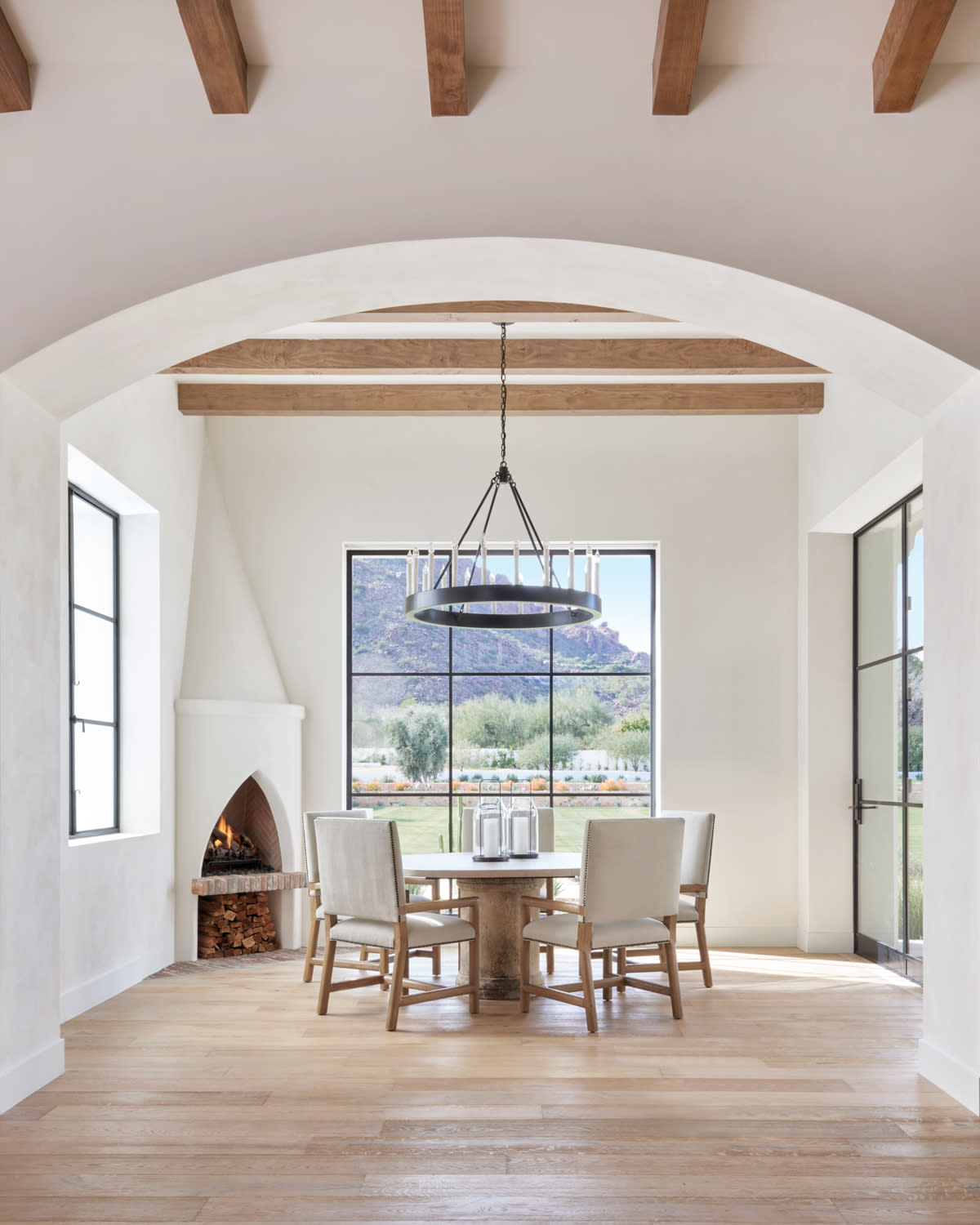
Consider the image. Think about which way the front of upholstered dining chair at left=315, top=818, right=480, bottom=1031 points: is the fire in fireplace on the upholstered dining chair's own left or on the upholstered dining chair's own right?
on the upholstered dining chair's own left

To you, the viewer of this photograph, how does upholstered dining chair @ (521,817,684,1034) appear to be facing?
facing away from the viewer and to the left of the viewer

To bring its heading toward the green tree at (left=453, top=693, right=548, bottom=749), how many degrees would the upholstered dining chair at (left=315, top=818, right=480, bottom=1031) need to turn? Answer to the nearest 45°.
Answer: approximately 45° to its left

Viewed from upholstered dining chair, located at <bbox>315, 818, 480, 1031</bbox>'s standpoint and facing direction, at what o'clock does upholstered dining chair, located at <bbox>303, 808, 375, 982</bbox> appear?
upholstered dining chair, located at <bbox>303, 808, 375, 982</bbox> is roughly at 10 o'clock from upholstered dining chair, located at <bbox>315, 818, 480, 1031</bbox>.

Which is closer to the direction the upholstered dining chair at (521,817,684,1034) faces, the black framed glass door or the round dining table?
the round dining table

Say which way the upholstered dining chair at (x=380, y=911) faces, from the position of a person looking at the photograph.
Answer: facing away from the viewer and to the right of the viewer
